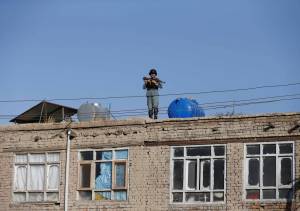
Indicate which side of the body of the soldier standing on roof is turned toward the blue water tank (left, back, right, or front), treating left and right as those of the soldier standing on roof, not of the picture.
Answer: left

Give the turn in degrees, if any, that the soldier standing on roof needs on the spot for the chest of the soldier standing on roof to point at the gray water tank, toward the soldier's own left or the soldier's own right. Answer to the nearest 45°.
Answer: approximately 135° to the soldier's own right

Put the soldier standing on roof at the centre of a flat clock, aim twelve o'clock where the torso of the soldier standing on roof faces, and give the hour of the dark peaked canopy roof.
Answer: The dark peaked canopy roof is roughly at 4 o'clock from the soldier standing on roof.

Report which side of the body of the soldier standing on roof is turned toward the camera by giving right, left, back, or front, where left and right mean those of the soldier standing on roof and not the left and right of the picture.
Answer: front
